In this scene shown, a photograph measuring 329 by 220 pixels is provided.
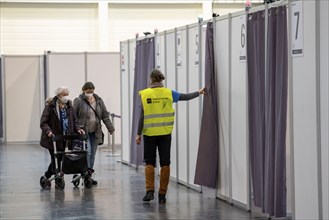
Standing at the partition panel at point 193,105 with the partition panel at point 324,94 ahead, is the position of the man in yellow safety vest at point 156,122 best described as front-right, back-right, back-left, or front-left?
front-right

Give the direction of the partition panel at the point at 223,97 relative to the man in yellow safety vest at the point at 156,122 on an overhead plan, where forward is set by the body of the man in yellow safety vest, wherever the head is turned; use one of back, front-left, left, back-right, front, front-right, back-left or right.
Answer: right

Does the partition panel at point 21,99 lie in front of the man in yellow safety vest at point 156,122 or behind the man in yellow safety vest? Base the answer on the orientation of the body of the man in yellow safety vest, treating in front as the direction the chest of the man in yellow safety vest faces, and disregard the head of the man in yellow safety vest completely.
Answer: in front

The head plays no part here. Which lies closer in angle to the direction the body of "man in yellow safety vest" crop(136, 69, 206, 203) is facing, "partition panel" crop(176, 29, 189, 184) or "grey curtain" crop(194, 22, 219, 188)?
the partition panel

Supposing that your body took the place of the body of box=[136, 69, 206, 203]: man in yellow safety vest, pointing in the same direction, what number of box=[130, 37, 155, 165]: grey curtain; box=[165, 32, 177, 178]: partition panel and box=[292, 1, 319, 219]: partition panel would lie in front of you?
2

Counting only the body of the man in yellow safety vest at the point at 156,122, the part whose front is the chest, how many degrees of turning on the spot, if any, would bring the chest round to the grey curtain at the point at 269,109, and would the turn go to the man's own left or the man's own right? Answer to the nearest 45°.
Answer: approximately 135° to the man's own right

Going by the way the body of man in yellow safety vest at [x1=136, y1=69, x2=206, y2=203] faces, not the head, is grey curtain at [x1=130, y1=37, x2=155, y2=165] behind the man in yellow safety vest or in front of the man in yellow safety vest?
in front

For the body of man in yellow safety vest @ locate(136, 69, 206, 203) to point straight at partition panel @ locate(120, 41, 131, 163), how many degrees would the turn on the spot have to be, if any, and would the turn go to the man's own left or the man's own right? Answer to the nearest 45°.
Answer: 0° — they already face it

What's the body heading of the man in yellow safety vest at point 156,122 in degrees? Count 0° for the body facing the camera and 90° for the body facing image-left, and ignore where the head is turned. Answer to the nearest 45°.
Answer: approximately 180°

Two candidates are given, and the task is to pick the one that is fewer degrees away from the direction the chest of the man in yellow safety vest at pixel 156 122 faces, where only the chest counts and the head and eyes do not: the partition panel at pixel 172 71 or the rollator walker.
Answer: the partition panel

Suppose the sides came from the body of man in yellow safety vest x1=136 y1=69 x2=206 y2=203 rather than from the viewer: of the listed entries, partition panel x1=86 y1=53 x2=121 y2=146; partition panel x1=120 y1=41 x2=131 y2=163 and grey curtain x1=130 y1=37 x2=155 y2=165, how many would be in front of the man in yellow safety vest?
3

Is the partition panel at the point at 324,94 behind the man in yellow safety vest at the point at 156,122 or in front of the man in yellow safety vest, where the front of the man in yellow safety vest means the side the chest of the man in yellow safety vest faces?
behind
